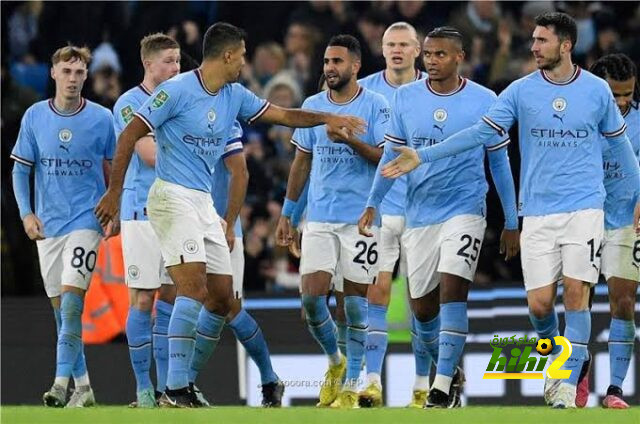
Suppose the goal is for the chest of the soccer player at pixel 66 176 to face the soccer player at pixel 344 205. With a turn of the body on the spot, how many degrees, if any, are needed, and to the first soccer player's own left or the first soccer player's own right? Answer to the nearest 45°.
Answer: approximately 90° to the first soccer player's own left

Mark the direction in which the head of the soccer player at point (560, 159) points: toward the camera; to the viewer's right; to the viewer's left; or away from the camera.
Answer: to the viewer's left

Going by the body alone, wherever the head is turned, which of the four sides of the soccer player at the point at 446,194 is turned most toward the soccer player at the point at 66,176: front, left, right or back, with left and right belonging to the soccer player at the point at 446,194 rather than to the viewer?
right

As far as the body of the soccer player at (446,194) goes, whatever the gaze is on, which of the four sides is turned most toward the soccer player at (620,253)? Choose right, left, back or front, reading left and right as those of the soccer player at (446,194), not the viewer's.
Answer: left

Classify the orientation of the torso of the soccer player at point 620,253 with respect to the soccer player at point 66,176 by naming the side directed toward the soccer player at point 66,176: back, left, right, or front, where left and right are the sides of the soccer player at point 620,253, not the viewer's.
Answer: right

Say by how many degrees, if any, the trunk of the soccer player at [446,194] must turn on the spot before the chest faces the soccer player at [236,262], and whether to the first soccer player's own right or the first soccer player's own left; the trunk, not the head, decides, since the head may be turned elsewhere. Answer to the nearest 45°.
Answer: approximately 90° to the first soccer player's own right

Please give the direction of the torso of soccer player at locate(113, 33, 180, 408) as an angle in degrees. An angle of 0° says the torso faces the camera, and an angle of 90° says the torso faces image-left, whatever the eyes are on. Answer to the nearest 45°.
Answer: approximately 315°

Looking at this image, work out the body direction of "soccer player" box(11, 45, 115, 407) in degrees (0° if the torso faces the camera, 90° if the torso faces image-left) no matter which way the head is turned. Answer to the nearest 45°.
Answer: approximately 0°
